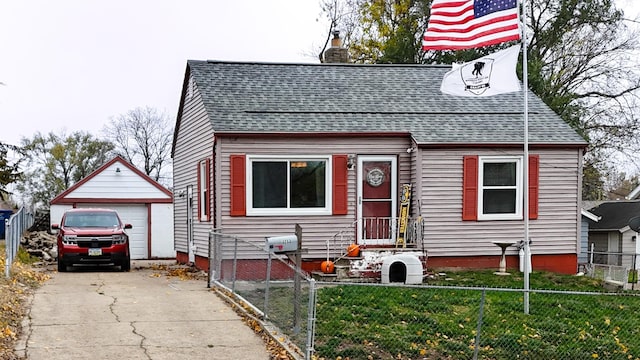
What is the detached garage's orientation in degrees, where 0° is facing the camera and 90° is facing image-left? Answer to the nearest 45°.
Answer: approximately 0°

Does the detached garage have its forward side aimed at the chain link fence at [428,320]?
yes

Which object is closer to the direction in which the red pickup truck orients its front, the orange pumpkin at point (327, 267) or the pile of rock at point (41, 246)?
the orange pumpkin

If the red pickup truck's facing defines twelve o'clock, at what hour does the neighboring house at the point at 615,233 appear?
The neighboring house is roughly at 8 o'clock from the red pickup truck.

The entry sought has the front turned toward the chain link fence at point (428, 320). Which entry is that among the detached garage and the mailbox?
the detached garage

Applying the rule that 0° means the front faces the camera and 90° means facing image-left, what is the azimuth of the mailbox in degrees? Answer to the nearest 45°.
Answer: approximately 90°

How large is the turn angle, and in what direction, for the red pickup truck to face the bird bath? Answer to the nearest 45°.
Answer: approximately 45° to its left

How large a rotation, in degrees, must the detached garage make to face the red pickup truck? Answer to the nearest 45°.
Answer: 0° — it already faces it

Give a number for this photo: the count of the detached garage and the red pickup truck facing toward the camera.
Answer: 2

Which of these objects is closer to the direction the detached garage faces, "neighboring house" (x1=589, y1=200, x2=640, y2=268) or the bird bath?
the bird bath

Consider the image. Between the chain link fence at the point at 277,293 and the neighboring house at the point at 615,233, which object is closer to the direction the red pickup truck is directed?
the chain link fence

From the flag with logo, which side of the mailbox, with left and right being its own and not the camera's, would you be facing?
back
